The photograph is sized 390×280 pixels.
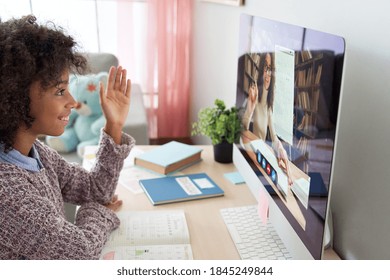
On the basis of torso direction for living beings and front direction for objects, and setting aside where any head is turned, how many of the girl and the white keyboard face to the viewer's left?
1

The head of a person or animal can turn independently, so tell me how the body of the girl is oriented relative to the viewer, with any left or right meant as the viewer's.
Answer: facing to the right of the viewer

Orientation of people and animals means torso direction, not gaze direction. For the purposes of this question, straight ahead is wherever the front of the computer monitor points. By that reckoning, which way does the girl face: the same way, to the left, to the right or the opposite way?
the opposite way

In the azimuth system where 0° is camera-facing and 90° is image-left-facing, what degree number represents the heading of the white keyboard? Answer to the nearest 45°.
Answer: approximately 90°

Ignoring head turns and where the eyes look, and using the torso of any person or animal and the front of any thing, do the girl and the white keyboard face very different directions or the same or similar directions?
very different directions
